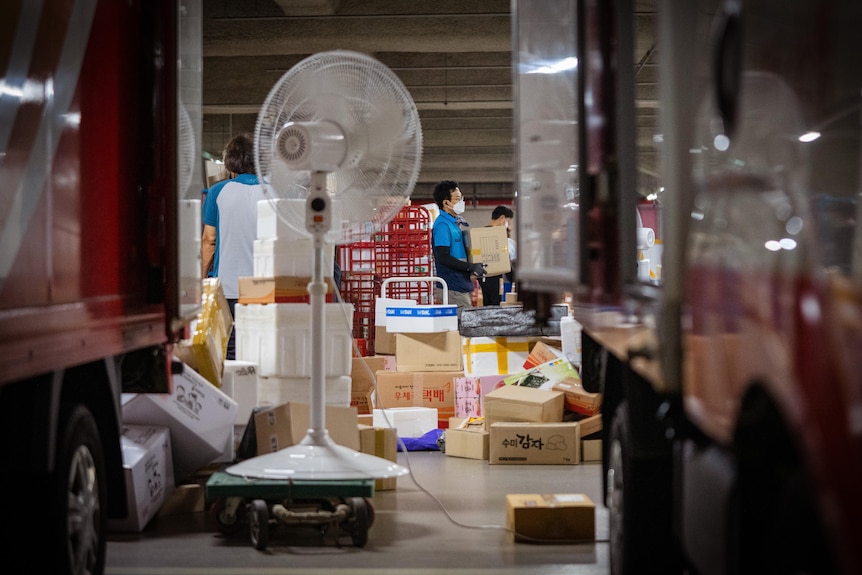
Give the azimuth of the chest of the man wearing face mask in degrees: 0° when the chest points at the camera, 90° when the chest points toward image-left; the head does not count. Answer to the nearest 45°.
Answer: approximately 270°

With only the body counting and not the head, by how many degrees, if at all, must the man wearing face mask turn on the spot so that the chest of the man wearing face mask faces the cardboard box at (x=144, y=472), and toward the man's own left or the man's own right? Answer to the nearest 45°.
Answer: approximately 90° to the man's own right

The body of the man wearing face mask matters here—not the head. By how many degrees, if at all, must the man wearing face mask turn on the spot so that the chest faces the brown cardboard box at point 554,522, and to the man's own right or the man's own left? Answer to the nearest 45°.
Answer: approximately 90° to the man's own right

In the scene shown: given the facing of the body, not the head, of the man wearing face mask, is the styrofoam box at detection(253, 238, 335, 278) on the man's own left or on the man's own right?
on the man's own right

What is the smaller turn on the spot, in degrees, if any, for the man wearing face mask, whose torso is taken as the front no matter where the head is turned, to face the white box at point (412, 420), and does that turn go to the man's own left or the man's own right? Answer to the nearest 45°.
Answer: approximately 90° to the man's own right
